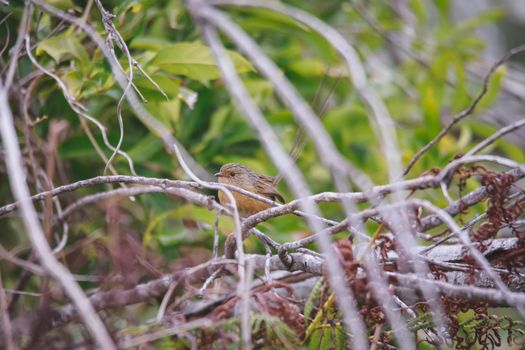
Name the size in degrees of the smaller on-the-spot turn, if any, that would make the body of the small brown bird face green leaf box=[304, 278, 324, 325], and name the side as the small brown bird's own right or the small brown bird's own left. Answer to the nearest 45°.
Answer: approximately 90° to the small brown bird's own left

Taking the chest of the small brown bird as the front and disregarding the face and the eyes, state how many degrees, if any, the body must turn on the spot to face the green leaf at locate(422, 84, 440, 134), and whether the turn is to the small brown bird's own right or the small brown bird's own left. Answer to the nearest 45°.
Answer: approximately 180°

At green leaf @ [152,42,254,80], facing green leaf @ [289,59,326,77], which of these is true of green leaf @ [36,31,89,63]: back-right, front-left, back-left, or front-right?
back-left

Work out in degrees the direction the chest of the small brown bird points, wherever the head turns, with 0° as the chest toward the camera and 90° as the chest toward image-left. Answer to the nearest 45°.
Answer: approximately 90°
